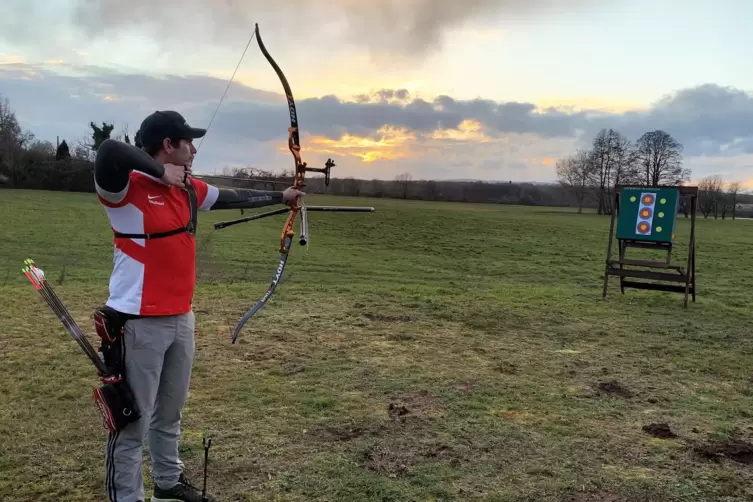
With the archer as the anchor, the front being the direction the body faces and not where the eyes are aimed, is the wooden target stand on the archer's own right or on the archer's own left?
on the archer's own left

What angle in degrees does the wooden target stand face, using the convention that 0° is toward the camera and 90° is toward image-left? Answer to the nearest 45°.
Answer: approximately 45°

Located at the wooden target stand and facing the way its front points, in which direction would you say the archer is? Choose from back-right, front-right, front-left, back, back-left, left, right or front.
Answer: front-left

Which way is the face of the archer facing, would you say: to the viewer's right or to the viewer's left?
to the viewer's right

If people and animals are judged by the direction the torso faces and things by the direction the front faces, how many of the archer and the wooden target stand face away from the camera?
0
